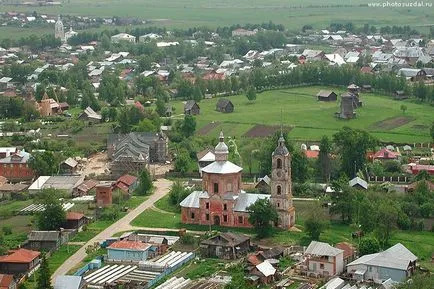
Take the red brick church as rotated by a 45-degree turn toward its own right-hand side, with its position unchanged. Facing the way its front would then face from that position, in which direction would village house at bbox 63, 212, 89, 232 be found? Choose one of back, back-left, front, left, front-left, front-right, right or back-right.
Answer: back-right

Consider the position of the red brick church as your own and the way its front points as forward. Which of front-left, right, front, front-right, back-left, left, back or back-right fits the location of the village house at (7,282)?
back-right

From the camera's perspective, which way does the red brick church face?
to the viewer's right

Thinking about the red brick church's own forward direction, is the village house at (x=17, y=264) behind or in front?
behind

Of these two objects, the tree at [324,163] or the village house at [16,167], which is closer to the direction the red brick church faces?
the tree

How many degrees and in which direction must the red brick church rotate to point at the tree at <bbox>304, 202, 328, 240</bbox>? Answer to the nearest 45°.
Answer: approximately 45° to its right

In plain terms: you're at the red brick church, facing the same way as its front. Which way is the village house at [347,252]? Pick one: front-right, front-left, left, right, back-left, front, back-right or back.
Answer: front-right

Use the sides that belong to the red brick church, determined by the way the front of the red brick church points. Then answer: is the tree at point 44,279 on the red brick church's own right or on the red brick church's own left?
on the red brick church's own right

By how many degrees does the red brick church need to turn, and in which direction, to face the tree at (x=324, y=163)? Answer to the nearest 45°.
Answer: approximately 45° to its left

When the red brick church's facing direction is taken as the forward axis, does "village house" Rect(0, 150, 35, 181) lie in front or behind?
behind

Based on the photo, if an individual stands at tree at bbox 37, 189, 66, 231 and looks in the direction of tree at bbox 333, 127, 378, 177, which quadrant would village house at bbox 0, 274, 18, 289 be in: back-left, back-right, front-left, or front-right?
back-right

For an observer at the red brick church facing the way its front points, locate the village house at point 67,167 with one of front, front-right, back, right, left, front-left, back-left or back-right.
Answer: back-left

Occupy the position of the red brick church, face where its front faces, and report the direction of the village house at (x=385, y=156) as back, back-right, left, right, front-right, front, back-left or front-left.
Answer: front-left

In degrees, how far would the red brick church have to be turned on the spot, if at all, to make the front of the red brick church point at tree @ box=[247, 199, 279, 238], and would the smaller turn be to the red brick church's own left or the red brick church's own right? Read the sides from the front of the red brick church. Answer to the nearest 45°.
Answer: approximately 45° to the red brick church's own right
